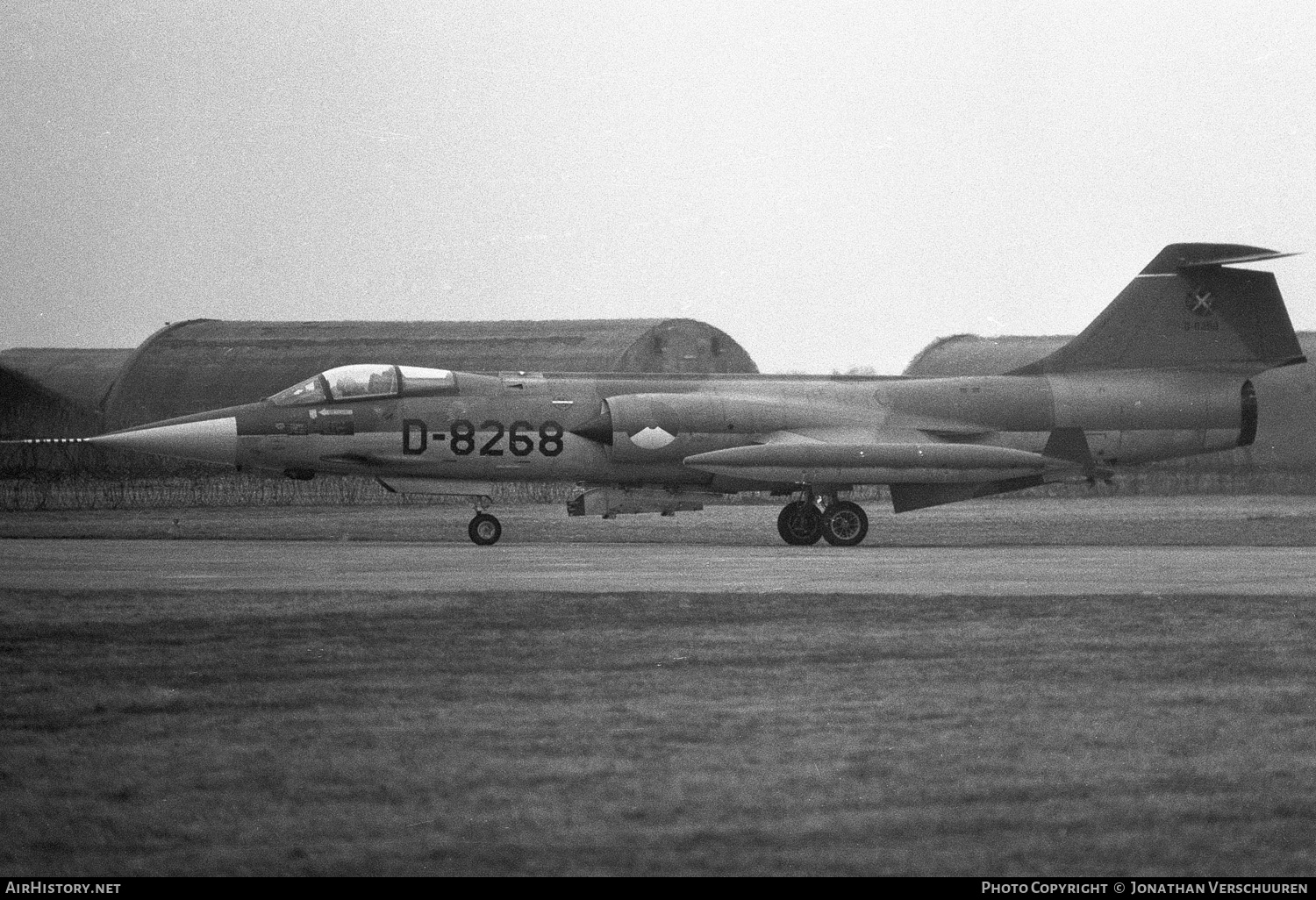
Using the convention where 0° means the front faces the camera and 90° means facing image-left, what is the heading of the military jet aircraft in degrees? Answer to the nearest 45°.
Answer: approximately 90°
